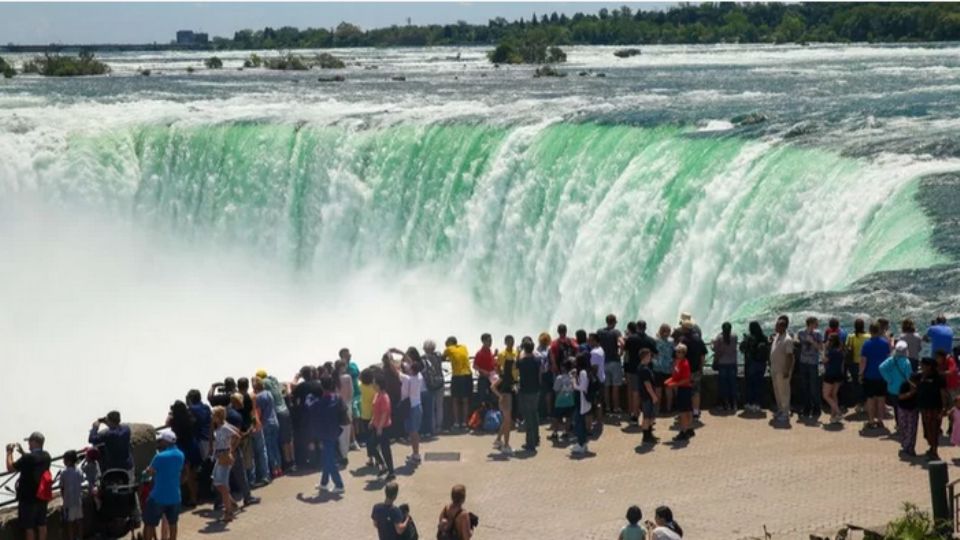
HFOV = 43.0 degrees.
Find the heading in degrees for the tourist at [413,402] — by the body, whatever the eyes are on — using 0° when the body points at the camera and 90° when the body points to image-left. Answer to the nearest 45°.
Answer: approximately 135°

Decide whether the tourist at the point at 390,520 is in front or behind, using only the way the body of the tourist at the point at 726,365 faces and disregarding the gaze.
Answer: behind

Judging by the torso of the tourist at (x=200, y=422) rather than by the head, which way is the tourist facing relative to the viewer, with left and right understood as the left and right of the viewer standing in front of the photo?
facing away from the viewer and to the left of the viewer

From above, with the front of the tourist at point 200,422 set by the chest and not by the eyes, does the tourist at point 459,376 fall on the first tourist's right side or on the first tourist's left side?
on the first tourist's right side

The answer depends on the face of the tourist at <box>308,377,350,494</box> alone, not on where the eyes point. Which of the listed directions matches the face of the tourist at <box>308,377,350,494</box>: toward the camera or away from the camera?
away from the camera

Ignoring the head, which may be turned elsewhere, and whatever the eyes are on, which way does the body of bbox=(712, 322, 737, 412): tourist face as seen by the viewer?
away from the camera

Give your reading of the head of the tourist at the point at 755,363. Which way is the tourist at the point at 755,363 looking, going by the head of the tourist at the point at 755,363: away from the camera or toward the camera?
away from the camera

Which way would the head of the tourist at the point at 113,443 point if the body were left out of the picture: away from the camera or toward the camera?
away from the camera

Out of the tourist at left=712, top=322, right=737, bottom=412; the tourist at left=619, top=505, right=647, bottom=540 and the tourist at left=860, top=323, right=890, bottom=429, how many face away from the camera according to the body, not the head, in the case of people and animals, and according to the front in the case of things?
3

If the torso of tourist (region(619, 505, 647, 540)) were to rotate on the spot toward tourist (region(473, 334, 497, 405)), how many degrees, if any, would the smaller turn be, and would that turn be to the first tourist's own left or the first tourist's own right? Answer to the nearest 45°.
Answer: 0° — they already face them

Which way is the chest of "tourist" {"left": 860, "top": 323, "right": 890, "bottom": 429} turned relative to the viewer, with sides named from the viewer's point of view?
facing away from the viewer

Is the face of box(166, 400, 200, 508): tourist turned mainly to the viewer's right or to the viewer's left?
to the viewer's left

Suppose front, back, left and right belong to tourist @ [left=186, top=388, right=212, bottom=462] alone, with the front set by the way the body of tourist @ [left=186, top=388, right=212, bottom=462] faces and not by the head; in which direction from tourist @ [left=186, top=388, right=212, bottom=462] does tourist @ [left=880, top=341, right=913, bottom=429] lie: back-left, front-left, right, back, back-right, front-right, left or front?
back-right

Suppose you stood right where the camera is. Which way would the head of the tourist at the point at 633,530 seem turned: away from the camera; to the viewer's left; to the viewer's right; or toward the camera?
away from the camera

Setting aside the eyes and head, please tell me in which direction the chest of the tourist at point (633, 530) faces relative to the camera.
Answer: away from the camera

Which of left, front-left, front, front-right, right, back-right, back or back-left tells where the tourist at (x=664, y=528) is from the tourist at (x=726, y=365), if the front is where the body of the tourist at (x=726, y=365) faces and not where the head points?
back

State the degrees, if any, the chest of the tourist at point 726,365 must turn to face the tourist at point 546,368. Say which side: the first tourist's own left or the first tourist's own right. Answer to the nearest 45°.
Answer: approximately 90° to the first tourist's own left
